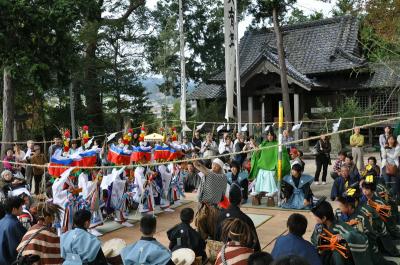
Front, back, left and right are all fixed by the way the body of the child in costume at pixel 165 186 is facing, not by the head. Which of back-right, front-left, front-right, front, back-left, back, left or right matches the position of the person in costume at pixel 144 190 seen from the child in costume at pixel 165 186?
back-right

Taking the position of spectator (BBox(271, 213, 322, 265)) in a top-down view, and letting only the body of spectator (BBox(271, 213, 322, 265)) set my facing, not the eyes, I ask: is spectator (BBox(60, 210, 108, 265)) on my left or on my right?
on my left

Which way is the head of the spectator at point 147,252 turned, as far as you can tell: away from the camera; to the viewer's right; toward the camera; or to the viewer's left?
away from the camera

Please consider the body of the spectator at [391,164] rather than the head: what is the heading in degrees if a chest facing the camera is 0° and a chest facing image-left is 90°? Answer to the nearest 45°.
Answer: approximately 45°

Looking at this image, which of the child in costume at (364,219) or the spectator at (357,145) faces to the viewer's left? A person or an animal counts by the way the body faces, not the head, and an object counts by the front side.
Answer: the child in costume

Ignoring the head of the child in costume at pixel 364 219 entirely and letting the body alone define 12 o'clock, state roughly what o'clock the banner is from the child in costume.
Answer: The banner is roughly at 2 o'clock from the child in costume.

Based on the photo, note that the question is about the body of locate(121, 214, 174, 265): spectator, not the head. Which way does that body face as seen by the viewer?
away from the camera

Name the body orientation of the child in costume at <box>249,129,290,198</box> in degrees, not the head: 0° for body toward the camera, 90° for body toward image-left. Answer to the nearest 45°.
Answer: approximately 0°

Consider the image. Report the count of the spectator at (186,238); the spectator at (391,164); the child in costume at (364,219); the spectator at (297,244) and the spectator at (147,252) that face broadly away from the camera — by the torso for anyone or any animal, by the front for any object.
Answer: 3

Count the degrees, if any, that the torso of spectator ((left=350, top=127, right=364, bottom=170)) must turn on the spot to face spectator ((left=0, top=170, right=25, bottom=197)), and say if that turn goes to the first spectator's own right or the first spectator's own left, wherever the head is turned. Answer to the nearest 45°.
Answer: approximately 45° to the first spectator's own right
